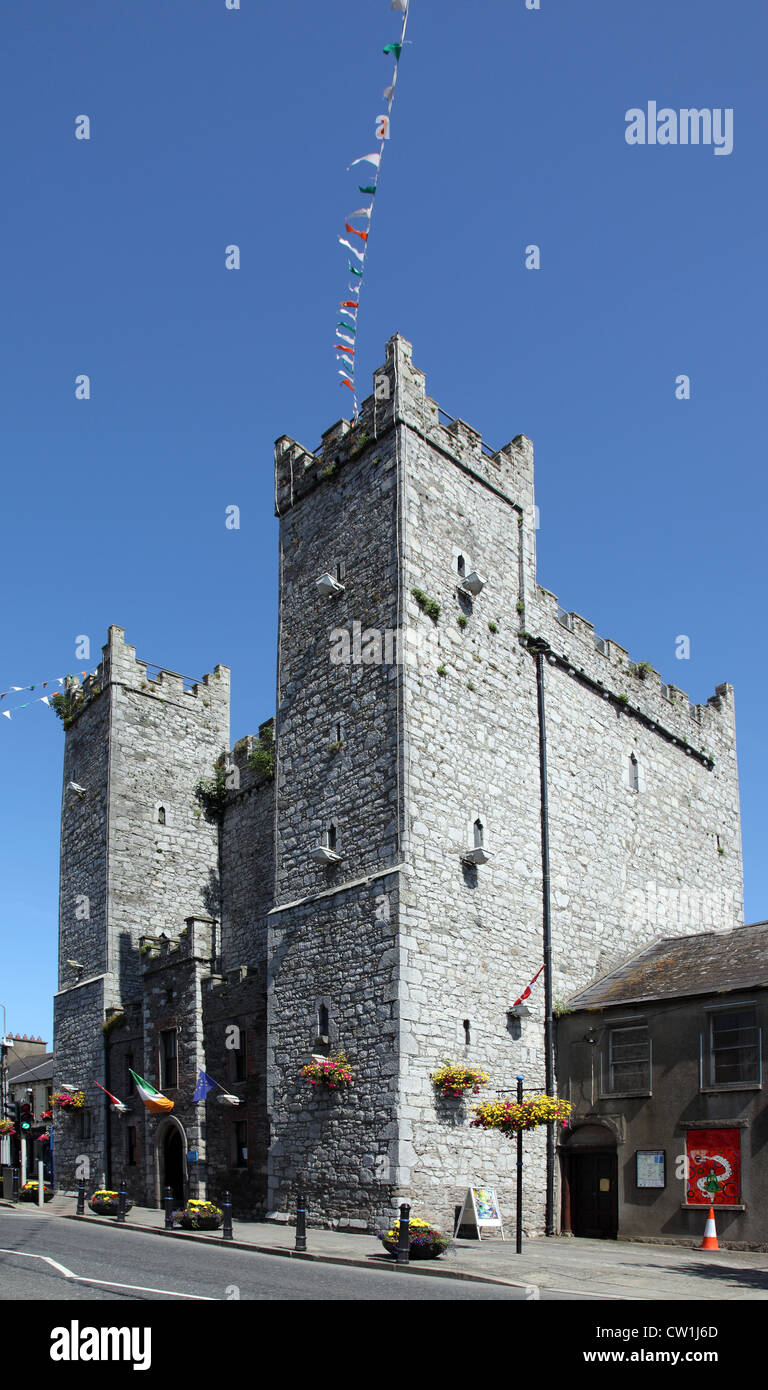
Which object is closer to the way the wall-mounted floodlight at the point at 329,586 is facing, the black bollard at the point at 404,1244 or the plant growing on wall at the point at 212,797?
the black bollard

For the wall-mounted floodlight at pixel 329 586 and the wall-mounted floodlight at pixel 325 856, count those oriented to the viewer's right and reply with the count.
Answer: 0

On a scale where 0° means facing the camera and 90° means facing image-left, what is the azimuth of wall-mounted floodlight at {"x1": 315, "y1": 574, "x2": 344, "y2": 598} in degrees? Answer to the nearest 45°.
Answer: approximately 45°

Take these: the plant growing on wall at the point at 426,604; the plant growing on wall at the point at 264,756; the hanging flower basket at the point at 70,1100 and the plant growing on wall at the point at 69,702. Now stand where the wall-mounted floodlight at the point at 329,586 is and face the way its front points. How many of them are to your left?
1

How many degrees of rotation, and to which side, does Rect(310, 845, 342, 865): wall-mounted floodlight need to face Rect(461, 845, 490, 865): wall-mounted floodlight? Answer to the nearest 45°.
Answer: approximately 135° to its left

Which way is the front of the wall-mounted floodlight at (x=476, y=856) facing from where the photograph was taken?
facing the viewer and to the right of the viewer

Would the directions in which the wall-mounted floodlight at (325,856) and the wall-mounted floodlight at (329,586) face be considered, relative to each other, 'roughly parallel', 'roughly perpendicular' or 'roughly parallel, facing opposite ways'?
roughly parallel

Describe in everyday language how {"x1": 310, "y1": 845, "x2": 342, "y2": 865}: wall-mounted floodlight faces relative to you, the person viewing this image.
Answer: facing the viewer and to the left of the viewer

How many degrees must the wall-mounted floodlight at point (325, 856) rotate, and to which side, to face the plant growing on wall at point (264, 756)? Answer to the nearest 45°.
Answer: approximately 135° to its right

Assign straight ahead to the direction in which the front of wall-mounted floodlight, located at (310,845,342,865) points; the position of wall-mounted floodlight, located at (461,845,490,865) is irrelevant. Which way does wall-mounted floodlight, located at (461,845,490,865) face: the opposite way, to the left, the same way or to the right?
to the left
